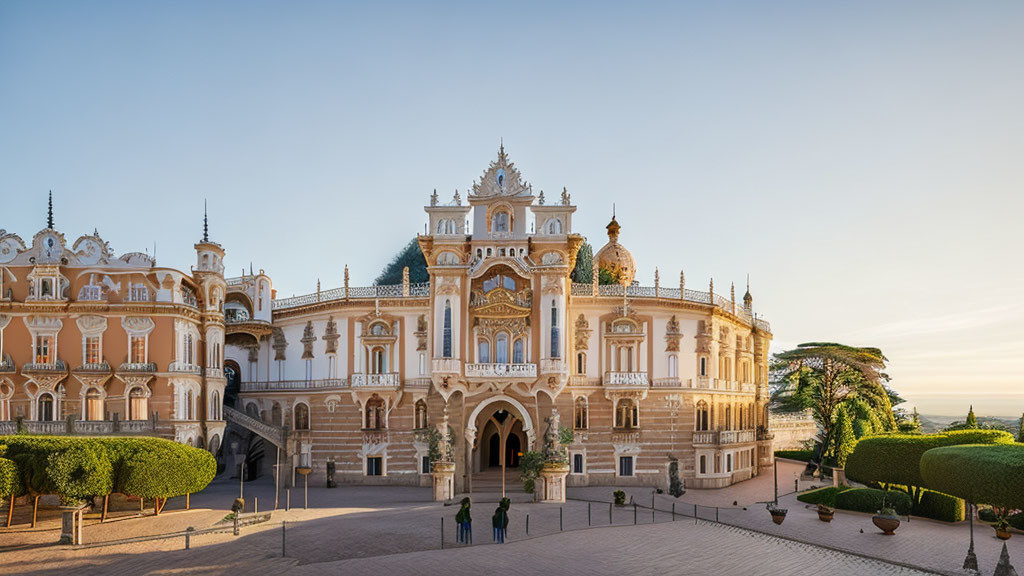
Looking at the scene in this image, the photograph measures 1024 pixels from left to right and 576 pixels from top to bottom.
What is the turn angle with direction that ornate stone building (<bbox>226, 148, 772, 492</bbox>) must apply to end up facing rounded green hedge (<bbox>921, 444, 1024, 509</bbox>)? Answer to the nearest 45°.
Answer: approximately 45° to its left

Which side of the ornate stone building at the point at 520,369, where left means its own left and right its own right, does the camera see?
front

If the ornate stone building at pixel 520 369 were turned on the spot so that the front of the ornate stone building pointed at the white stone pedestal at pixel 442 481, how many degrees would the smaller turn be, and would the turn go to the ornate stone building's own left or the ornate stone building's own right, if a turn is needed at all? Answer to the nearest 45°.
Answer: approximately 45° to the ornate stone building's own right

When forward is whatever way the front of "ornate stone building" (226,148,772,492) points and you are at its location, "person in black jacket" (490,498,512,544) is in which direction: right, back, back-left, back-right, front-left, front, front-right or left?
front

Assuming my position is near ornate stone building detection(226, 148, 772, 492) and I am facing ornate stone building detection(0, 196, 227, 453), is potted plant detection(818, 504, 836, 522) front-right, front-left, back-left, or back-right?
back-left

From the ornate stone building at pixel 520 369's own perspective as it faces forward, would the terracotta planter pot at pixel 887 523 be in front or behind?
in front

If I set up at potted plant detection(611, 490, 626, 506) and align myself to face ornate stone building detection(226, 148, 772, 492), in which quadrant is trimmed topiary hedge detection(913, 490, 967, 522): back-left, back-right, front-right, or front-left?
back-right

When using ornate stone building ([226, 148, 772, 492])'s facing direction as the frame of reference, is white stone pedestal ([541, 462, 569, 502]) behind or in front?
in front

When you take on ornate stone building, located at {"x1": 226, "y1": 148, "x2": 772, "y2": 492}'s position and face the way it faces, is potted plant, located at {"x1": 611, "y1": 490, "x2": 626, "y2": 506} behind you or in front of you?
in front
